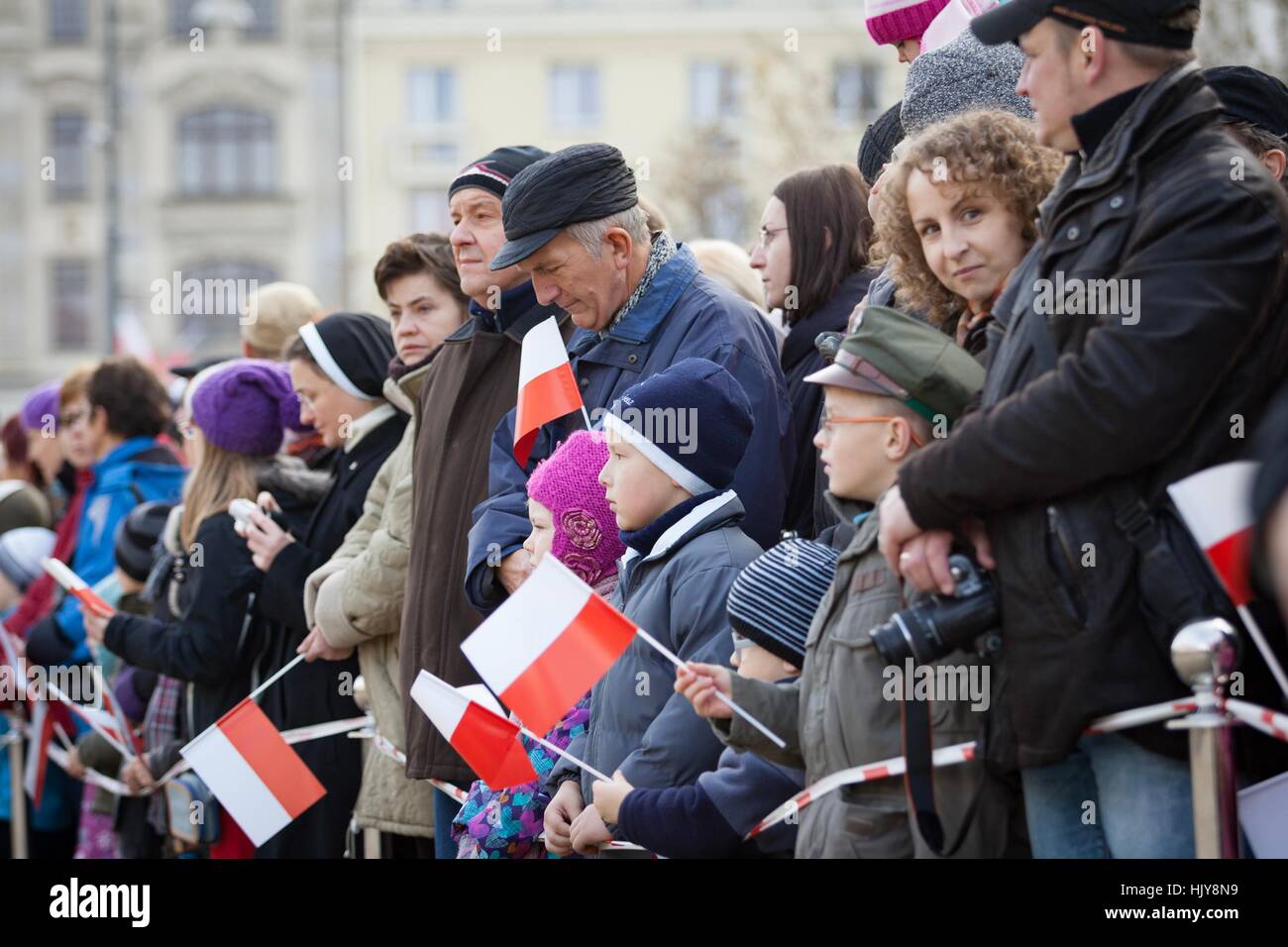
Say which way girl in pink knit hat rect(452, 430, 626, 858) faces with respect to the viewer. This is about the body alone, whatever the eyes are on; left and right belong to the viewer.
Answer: facing to the left of the viewer

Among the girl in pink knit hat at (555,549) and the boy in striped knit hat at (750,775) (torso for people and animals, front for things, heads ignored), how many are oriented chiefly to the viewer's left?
2

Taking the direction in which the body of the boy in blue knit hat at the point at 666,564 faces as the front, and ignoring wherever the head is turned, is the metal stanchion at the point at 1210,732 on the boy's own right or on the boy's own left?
on the boy's own left

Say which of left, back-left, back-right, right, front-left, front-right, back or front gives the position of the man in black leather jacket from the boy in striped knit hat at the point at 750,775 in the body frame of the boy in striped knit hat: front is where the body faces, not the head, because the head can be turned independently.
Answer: back-left

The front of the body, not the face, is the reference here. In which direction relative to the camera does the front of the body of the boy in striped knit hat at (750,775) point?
to the viewer's left

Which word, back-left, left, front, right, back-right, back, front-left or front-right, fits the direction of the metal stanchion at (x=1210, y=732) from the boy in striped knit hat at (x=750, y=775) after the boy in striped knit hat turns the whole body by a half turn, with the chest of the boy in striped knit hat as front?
front-right

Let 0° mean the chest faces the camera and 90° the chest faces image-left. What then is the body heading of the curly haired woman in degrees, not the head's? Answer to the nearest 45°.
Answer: approximately 45°
